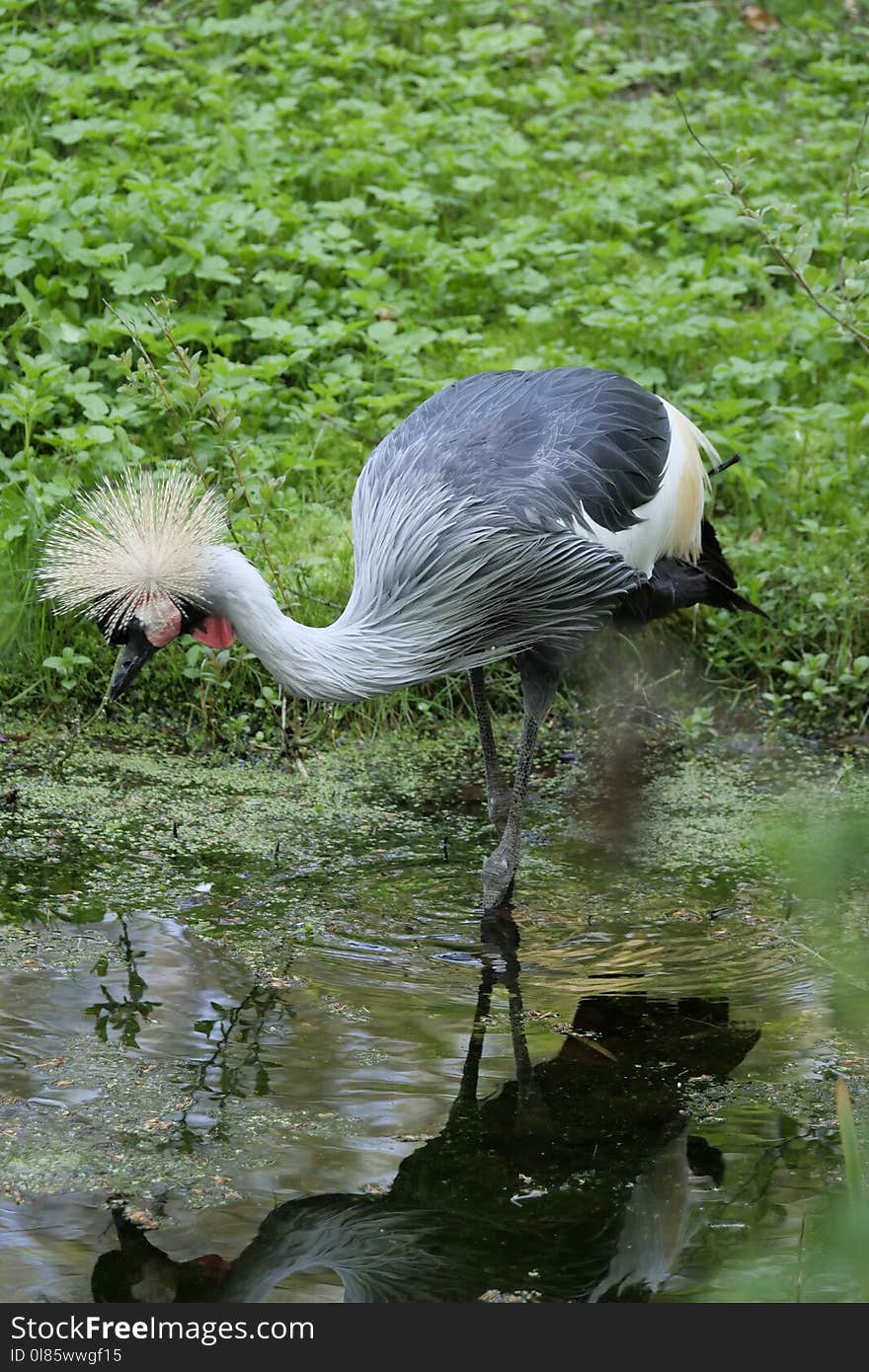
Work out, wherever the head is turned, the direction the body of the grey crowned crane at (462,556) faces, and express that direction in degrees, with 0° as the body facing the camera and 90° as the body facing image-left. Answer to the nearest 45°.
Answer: approximately 90°
